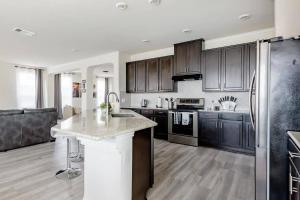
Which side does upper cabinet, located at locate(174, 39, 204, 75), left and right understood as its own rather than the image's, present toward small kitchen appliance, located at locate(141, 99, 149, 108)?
right

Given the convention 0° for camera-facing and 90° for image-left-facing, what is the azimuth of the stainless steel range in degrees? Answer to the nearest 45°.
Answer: approximately 45°

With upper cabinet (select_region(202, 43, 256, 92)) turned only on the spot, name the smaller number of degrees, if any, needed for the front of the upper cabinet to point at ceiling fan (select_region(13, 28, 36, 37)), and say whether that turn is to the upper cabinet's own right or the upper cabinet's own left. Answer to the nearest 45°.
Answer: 0° — it already faces it

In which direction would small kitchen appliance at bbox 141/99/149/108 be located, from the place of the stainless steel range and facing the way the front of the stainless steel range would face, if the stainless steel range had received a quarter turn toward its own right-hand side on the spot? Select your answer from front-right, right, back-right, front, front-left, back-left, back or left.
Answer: front

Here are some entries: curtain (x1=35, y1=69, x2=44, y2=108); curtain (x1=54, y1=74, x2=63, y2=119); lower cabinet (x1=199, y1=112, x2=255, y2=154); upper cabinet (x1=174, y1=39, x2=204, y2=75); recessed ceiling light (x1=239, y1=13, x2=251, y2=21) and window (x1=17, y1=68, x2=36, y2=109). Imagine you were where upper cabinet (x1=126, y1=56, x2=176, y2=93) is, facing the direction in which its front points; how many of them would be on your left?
3

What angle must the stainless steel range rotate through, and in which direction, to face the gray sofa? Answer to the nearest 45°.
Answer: approximately 45° to its right

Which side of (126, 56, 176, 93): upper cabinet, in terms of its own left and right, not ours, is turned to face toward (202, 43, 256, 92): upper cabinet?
left
